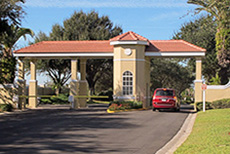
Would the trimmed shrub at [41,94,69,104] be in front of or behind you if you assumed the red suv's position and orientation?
in front

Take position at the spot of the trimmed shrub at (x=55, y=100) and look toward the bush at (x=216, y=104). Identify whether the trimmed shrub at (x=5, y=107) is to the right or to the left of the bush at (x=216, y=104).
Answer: right

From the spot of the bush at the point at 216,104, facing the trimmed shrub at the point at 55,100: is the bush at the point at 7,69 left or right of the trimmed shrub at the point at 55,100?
left
